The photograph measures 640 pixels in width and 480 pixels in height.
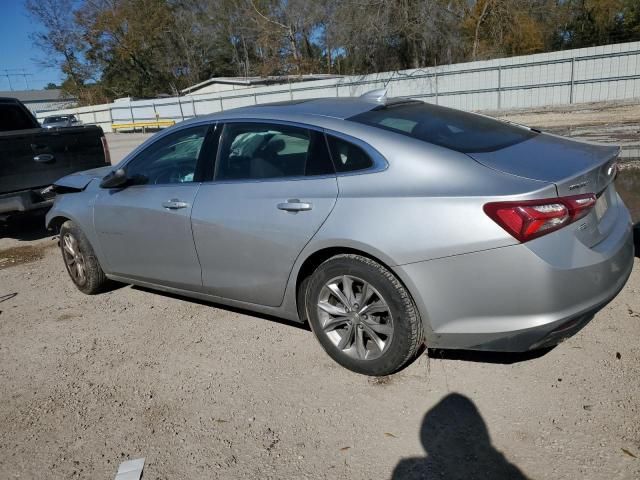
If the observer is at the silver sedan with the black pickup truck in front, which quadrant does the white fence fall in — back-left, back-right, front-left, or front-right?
front-right

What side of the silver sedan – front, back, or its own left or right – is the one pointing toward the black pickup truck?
front

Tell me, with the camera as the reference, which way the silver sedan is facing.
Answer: facing away from the viewer and to the left of the viewer

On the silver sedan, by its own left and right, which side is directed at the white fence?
right

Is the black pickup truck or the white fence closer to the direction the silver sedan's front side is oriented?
the black pickup truck
